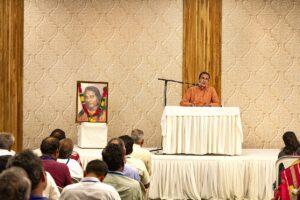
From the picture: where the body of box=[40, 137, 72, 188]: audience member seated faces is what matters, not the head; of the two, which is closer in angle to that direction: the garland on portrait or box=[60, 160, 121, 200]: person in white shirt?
the garland on portrait

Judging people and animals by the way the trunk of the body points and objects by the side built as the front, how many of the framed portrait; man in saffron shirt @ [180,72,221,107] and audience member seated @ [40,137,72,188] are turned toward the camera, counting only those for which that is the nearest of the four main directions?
2

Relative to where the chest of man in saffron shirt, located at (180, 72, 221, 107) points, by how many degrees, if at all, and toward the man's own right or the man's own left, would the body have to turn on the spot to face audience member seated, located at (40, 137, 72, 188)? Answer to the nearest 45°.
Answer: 0° — they already face them

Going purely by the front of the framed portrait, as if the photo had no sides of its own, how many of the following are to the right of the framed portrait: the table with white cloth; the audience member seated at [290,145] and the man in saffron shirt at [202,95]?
0

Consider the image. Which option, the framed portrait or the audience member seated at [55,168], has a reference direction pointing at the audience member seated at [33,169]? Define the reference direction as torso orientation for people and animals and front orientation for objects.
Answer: the framed portrait

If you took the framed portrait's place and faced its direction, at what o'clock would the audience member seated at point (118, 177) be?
The audience member seated is roughly at 12 o'clock from the framed portrait.

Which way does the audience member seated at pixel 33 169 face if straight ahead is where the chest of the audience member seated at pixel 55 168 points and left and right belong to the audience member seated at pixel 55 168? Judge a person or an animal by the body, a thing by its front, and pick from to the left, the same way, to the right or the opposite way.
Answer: the same way

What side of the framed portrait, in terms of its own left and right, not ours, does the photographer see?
front

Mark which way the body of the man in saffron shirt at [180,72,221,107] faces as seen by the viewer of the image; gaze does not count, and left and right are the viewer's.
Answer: facing the viewer

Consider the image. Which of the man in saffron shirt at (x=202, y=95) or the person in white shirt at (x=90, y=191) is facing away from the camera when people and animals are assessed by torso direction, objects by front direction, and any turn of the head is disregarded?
the person in white shirt

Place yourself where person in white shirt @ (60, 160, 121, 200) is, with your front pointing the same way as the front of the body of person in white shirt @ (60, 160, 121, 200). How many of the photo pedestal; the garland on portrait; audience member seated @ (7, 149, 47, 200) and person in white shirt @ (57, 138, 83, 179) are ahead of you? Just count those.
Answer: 3

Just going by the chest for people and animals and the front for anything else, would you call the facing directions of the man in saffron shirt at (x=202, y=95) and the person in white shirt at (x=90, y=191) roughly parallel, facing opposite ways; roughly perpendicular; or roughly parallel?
roughly parallel, facing opposite ways

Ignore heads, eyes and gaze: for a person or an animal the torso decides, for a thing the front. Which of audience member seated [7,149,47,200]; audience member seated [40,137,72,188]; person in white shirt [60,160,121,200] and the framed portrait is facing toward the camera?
the framed portrait

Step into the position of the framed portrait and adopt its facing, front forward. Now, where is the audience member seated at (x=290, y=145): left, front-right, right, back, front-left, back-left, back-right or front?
front-left

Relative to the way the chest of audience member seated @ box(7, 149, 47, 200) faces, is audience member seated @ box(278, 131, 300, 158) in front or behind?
in front

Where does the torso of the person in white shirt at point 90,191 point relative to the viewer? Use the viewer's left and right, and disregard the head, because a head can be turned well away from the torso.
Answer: facing away from the viewer

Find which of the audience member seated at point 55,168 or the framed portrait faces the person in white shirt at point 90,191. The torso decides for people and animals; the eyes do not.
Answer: the framed portrait

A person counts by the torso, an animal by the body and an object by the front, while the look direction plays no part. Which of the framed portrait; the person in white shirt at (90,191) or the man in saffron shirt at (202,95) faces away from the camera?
the person in white shirt

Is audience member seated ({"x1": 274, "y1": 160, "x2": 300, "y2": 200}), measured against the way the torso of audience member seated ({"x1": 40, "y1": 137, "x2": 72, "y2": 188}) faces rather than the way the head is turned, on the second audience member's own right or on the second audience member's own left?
on the second audience member's own right
